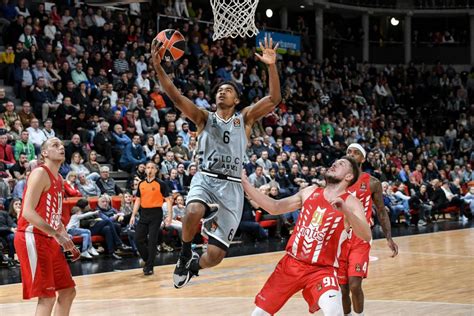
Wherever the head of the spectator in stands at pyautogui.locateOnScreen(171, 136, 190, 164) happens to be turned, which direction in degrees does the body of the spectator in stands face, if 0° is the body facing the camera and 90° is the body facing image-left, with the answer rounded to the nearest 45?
approximately 315°

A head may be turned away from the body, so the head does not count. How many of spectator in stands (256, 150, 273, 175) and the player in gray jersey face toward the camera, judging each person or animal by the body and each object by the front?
2

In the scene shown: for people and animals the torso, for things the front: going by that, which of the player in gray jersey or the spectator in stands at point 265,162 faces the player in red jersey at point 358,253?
the spectator in stands

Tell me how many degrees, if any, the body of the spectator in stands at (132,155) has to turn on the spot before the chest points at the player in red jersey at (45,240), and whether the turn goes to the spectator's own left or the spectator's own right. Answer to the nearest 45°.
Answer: approximately 45° to the spectator's own right

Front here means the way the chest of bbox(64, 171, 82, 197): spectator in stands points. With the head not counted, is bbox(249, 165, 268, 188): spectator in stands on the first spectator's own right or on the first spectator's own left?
on the first spectator's own left

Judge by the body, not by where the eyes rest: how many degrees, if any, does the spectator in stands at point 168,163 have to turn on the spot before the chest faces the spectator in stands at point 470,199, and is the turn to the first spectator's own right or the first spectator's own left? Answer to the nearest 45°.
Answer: approximately 90° to the first spectator's own left

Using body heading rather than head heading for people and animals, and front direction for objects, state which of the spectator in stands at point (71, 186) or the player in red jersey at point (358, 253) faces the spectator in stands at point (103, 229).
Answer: the spectator in stands at point (71, 186)

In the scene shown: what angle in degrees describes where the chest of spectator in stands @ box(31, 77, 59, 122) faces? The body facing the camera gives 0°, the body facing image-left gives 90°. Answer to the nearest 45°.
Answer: approximately 315°

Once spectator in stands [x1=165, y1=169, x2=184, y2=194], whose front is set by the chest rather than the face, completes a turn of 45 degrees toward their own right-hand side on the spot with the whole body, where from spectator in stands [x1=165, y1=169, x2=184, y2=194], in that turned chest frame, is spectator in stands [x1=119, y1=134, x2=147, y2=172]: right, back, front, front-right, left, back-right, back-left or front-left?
back-right

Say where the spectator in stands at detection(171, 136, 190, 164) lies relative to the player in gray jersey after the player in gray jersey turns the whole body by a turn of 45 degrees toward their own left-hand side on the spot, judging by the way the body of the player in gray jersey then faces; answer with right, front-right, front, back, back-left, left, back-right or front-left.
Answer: back-left

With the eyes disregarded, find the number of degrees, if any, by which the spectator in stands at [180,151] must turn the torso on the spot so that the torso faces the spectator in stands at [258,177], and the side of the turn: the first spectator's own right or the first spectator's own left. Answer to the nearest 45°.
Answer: approximately 45° to the first spectator's own left

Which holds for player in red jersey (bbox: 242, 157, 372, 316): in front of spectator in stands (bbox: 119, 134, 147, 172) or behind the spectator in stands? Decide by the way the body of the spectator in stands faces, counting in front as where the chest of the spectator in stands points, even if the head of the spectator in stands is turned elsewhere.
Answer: in front

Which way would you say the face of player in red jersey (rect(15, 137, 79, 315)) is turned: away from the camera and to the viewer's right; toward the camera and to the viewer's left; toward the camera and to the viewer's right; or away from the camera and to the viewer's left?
toward the camera and to the viewer's right

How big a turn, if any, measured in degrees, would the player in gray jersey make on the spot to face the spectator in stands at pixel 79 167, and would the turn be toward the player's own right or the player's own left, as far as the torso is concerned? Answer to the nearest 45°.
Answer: approximately 180°

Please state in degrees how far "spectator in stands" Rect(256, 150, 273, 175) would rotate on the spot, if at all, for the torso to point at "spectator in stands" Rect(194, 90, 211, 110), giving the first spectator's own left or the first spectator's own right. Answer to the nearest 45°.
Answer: approximately 135° to the first spectator's own right

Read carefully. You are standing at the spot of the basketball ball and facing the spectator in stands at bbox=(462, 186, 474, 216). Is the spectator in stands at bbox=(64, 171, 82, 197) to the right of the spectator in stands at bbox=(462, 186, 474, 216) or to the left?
left

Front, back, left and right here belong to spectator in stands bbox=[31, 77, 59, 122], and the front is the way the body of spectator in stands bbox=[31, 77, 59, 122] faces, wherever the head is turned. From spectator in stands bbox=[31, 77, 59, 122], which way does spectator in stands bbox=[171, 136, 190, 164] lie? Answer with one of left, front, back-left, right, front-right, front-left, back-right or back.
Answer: front-left

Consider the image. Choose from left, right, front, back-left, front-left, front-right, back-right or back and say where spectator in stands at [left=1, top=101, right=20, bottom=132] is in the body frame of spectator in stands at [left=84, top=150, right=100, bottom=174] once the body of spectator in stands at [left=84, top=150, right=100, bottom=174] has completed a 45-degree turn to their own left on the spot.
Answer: back

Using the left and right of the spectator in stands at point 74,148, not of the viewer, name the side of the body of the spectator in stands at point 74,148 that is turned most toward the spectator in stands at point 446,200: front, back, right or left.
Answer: left
